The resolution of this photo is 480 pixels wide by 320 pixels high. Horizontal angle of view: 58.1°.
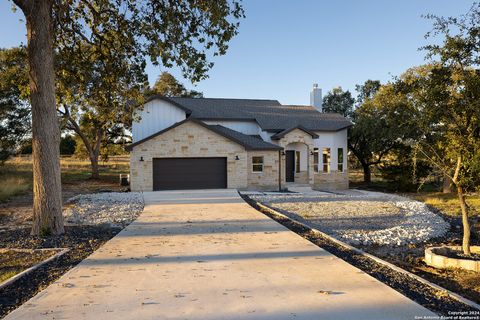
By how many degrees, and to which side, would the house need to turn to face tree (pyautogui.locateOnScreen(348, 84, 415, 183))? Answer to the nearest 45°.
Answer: approximately 90° to its left

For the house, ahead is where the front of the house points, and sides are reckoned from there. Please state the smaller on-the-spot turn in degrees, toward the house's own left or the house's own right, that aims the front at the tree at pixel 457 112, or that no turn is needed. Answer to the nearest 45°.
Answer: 0° — it already faces it

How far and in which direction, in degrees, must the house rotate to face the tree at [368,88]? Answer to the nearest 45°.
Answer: approximately 135° to its left

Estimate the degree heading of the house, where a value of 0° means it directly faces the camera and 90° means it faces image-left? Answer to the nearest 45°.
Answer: approximately 0°

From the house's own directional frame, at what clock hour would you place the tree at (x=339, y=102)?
The tree is roughly at 7 o'clock from the house.
